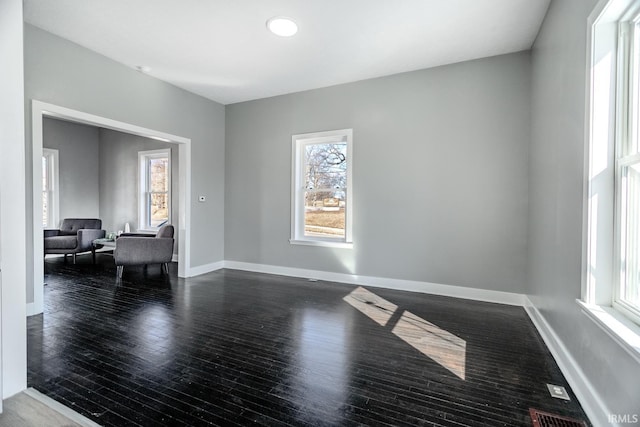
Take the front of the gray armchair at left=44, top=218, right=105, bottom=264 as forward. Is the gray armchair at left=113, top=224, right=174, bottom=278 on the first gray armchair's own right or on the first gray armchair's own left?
on the first gray armchair's own left

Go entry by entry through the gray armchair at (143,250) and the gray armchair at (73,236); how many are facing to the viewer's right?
0

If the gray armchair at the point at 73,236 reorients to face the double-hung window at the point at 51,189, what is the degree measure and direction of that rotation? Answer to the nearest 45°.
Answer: approximately 135° to its right

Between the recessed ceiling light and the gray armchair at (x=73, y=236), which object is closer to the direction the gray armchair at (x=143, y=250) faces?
the gray armchair

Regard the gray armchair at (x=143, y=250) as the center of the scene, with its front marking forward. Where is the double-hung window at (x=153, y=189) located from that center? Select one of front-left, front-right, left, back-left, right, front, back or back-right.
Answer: right

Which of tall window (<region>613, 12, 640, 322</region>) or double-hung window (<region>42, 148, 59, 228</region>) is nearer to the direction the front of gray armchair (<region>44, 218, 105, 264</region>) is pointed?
the tall window

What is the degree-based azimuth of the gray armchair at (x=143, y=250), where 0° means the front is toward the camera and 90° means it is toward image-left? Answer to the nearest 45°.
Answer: approximately 90°

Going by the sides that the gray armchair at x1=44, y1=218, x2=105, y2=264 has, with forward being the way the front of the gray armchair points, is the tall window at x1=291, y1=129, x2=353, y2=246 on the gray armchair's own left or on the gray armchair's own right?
on the gray armchair's own left
